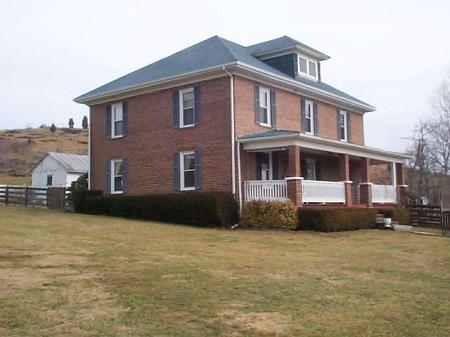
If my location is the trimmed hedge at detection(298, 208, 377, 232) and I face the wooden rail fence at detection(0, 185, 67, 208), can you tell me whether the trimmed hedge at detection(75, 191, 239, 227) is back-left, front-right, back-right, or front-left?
front-left

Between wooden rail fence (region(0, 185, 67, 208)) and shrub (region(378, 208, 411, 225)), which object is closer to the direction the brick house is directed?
the shrub

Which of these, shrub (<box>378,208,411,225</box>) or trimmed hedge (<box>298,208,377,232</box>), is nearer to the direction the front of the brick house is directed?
the trimmed hedge

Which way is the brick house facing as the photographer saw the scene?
facing the viewer and to the right of the viewer

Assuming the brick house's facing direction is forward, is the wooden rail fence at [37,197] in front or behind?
behind

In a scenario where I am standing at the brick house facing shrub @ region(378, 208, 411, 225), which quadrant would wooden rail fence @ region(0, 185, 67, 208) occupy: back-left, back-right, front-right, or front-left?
back-left

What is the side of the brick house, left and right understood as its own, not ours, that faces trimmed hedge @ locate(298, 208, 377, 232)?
front

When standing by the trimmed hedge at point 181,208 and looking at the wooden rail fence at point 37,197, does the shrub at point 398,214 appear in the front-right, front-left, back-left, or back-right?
back-right

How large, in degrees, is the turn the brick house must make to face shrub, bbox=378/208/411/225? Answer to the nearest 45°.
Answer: approximately 45° to its left
